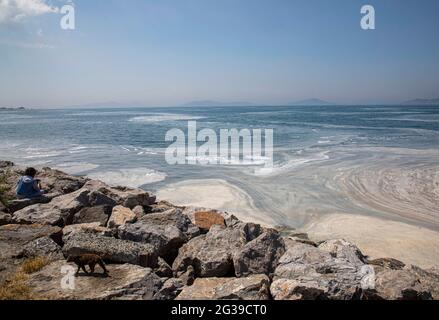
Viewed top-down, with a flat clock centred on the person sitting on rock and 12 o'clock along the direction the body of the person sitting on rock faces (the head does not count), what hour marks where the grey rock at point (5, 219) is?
The grey rock is roughly at 5 o'clock from the person sitting on rock.

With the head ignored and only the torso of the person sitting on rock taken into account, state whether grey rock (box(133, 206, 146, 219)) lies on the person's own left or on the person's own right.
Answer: on the person's own right

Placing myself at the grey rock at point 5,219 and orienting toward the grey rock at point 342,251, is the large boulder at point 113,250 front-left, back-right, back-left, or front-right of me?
front-right

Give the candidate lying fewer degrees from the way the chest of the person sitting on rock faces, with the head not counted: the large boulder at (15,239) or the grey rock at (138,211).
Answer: the grey rock

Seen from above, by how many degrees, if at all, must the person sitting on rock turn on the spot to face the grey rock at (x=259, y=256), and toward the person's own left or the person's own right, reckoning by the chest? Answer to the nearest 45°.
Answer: approximately 90° to the person's own right

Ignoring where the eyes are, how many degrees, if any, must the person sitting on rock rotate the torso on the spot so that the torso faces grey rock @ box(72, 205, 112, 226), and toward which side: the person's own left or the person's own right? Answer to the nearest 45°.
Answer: approximately 90° to the person's own right

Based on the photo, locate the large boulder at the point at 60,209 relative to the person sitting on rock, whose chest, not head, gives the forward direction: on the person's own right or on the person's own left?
on the person's own right

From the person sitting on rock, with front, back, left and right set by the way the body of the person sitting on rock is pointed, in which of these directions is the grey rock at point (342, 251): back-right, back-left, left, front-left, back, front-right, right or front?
right

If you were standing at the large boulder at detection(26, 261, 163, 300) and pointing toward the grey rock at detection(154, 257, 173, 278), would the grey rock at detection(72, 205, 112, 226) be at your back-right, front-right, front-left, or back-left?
front-left

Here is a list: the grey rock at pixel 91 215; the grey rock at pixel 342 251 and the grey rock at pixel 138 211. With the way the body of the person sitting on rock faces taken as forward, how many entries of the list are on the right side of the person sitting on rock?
3

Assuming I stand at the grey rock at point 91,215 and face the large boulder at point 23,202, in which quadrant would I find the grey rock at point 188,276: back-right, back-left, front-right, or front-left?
back-left

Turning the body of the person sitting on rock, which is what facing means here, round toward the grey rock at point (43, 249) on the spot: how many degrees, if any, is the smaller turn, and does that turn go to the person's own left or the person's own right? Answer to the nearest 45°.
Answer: approximately 135° to the person's own right

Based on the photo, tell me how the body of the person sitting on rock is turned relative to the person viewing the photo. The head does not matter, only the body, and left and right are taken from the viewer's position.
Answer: facing away from the viewer and to the right of the viewer

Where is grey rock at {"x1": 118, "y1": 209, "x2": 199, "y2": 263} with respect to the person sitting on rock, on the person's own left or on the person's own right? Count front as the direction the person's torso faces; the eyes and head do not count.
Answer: on the person's own right

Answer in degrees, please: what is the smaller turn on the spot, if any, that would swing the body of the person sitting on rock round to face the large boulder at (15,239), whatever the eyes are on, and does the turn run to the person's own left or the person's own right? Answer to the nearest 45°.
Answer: approximately 135° to the person's own right

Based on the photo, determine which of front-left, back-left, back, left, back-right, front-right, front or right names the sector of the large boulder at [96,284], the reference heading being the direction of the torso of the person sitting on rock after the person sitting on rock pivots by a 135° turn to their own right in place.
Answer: front
